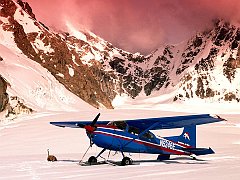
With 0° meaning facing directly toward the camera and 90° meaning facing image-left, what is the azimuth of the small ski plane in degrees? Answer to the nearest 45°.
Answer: approximately 45°
